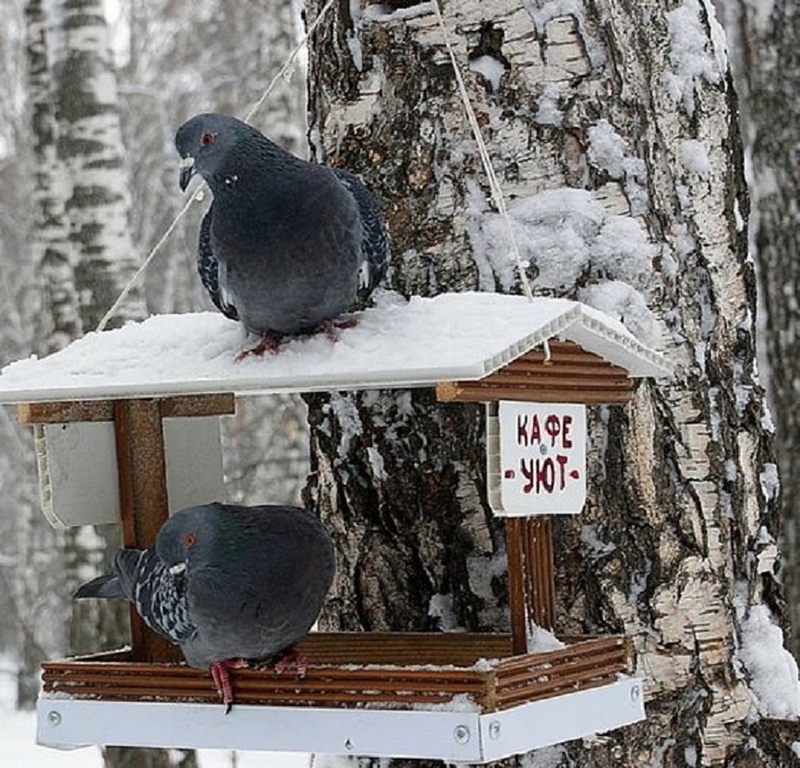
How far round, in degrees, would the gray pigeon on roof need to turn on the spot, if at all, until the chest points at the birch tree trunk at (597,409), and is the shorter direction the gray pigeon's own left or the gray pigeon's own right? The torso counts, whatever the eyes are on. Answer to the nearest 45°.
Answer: approximately 135° to the gray pigeon's own left

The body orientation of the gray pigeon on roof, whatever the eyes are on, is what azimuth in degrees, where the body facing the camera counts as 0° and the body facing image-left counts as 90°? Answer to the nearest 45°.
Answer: approximately 0°

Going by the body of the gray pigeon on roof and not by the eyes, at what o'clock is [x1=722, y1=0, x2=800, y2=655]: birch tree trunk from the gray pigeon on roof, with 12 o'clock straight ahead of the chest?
The birch tree trunk is roughly at 7 o'clock from the gray pigeon on roof.

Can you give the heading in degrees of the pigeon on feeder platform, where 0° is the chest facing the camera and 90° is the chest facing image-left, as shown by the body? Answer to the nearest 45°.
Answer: approximately 315°

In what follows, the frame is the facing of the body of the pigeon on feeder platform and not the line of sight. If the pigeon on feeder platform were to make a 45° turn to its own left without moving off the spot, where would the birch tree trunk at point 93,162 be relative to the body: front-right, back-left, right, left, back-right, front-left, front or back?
left

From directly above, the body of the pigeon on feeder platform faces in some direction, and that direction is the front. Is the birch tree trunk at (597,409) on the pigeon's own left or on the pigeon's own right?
on the pigeon's own left

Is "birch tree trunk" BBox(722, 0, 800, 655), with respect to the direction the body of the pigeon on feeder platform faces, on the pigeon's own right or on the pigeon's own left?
on the pigeon's own left

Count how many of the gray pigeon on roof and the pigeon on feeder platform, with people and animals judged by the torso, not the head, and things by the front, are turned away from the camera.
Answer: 0
